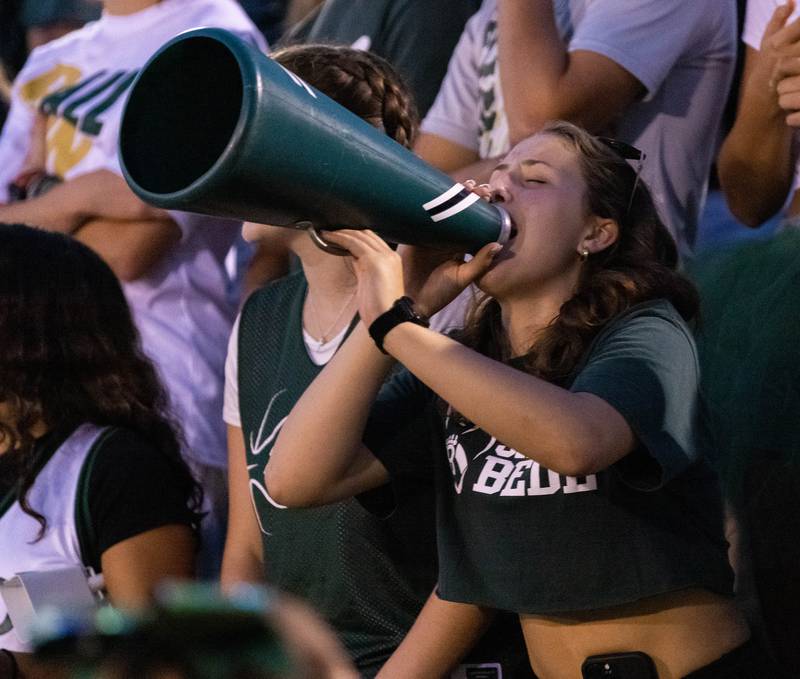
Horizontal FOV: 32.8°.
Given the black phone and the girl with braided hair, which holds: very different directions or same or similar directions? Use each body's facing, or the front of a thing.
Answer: very different directions

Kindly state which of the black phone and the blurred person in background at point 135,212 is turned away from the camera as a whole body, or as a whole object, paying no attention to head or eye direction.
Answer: the black phone

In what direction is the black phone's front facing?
away from the camera

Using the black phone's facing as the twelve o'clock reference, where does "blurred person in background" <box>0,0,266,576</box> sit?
The blurred person in background is roughly at 10 o'clock from the black phone.

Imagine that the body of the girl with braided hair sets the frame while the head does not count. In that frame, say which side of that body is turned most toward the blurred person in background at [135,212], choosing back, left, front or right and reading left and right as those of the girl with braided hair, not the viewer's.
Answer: right

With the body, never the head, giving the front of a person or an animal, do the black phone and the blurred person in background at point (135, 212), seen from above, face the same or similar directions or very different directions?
very different directions

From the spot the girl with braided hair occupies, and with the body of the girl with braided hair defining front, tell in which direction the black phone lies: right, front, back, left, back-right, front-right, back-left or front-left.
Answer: left

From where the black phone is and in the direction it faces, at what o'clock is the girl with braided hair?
The girl with braided hair is roughly at 10 o'clock from the black phone.

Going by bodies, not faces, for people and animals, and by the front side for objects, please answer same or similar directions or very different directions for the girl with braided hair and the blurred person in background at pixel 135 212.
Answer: same or similar directions

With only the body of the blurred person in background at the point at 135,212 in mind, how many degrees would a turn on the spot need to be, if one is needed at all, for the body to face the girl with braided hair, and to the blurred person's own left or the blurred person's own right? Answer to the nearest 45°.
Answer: approximately 90° to the blurred person's own left

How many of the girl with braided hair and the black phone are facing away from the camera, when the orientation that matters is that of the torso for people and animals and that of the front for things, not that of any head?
1

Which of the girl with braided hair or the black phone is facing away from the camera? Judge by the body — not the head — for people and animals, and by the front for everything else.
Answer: the black phone

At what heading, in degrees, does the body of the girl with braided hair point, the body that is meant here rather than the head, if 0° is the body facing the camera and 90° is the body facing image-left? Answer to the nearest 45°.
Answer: approximately 45°

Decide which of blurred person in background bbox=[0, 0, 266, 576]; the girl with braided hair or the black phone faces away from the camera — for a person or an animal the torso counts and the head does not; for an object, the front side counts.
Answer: the black phone
